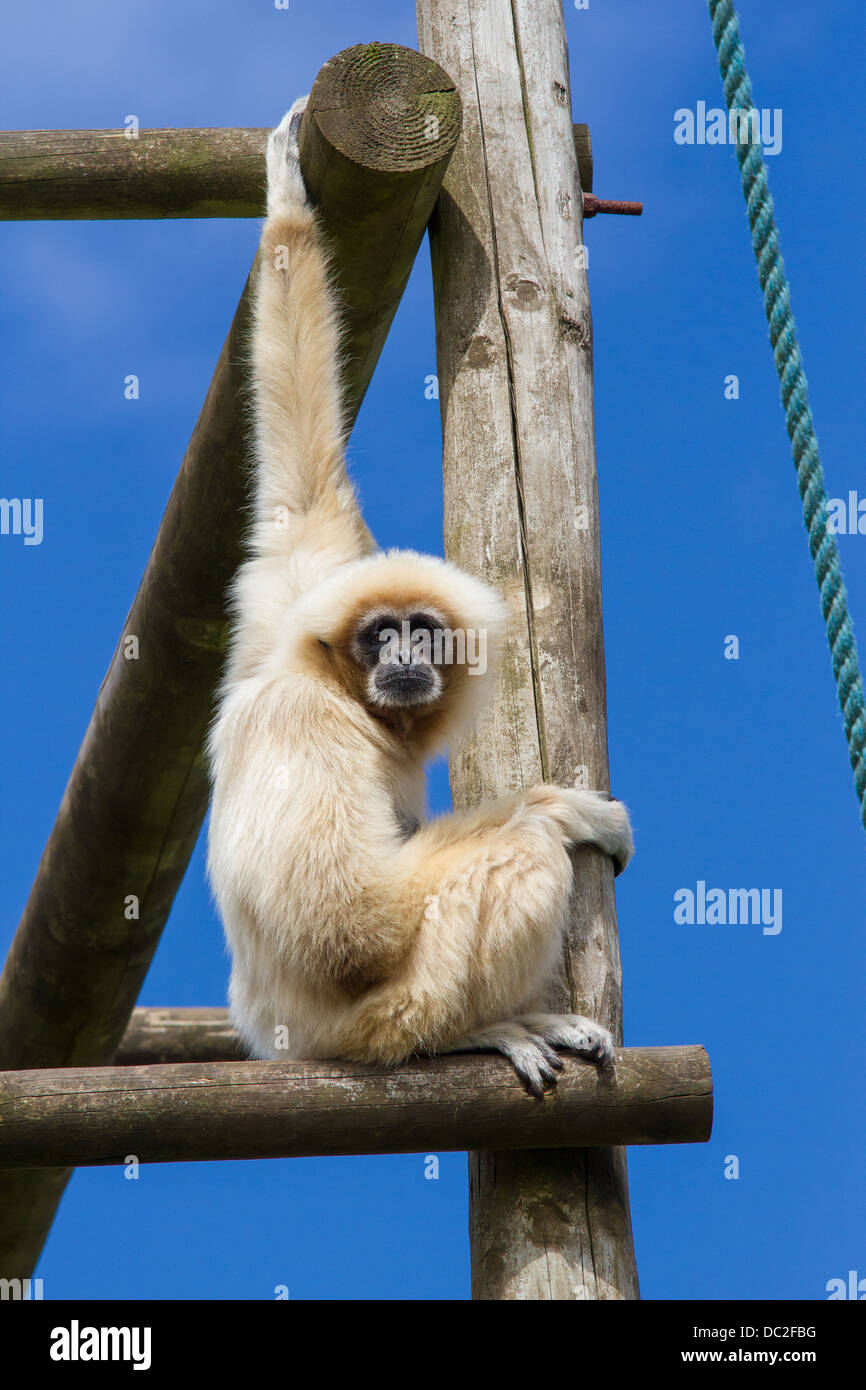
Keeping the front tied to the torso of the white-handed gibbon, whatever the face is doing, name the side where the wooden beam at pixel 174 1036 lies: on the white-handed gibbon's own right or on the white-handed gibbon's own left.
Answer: on the white-handed gibbon's own left

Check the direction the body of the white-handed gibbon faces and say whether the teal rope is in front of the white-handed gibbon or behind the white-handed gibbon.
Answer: in front

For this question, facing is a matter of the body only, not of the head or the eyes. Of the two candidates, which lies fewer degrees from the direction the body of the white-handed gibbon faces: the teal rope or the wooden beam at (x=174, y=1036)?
the teal rope

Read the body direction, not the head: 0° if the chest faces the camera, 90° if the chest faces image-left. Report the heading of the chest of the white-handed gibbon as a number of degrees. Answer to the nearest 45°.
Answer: approximately 270°
